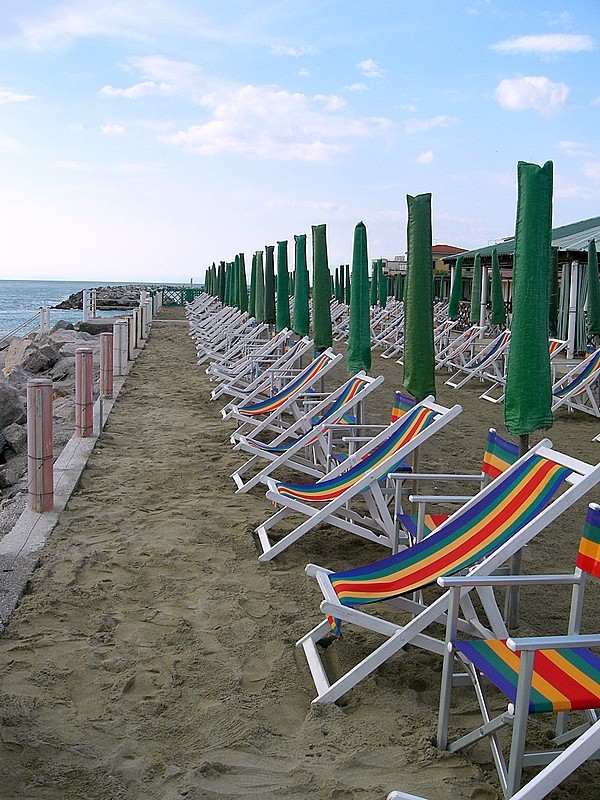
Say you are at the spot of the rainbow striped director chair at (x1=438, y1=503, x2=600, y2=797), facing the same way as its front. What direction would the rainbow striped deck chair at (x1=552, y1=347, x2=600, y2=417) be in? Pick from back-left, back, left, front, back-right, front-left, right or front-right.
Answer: back-right

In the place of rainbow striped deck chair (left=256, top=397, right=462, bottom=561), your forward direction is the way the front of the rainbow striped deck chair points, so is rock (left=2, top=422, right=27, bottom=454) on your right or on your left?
on your right

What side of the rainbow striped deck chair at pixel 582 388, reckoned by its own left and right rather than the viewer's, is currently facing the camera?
left

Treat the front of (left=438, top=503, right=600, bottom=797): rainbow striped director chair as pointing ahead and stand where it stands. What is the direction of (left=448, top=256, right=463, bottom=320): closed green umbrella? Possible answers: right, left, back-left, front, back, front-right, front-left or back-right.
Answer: back-right

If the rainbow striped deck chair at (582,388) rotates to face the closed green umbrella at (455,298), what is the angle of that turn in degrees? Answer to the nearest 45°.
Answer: approximately 90° to its right

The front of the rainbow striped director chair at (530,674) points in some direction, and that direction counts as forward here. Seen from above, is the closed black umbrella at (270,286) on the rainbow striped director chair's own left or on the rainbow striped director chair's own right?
on the rainbow striped director chair's own right

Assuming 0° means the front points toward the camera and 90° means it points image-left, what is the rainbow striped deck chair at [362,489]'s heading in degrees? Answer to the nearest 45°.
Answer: approximately 90°

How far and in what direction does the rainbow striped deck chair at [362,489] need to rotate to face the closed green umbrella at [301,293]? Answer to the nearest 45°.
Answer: approximately 90° to its right

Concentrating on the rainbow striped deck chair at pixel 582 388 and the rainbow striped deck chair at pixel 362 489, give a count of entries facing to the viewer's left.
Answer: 2

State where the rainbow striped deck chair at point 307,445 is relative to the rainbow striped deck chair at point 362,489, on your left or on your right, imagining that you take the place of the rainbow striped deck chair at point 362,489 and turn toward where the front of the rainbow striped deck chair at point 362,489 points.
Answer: on your right

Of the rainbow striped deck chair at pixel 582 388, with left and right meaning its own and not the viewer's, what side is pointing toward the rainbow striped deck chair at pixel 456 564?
left
